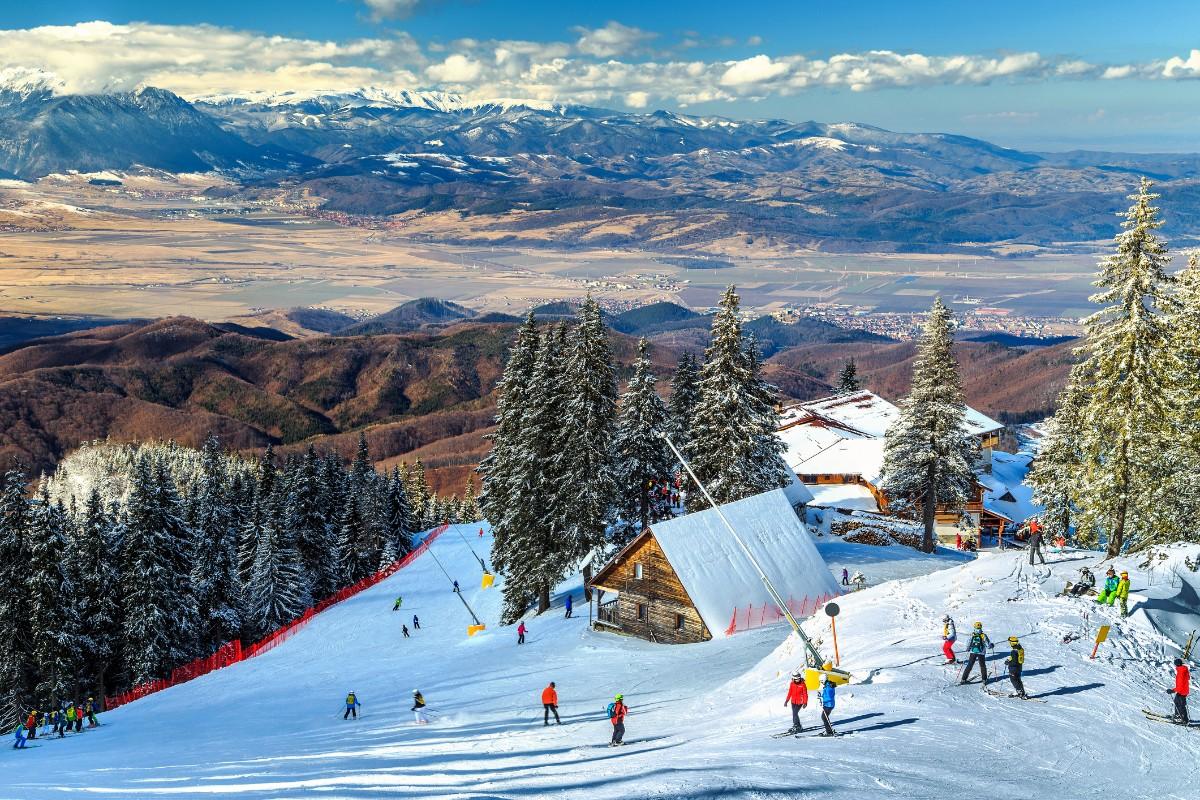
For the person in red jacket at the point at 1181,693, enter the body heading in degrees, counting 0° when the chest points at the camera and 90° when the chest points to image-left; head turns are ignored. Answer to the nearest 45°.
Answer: approximately 90°

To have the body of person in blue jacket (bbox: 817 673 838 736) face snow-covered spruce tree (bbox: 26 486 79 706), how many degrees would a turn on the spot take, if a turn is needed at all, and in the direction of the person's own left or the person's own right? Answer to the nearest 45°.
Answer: approximately 45° to the person's own right

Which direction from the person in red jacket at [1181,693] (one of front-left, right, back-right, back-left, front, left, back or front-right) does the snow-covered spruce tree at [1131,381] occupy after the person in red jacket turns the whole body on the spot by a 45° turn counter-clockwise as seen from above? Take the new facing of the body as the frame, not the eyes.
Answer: back-right

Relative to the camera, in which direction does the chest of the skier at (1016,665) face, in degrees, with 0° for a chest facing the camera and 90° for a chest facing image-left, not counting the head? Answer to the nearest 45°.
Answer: approximately 90°

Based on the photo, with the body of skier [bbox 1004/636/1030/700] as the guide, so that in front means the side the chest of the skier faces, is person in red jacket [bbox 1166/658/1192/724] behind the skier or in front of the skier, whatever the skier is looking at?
behind
